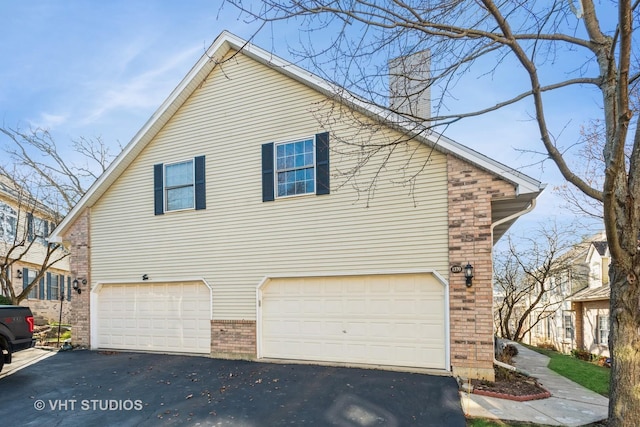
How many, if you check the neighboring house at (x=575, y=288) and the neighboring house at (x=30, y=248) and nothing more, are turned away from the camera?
0

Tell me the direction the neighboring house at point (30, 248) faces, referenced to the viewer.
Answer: facing the viewer and to the right of the viewer

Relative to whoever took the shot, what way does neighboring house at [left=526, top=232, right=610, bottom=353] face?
facing the viewer and to the left of the viewer

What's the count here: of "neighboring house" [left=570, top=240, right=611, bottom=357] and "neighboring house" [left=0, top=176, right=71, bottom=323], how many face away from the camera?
0

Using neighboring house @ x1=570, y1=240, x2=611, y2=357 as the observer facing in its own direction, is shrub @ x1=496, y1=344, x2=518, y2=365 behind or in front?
in front

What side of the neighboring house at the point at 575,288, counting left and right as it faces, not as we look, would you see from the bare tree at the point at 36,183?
front

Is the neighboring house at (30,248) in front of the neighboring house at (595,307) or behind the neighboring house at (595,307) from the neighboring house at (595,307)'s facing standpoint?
in front
